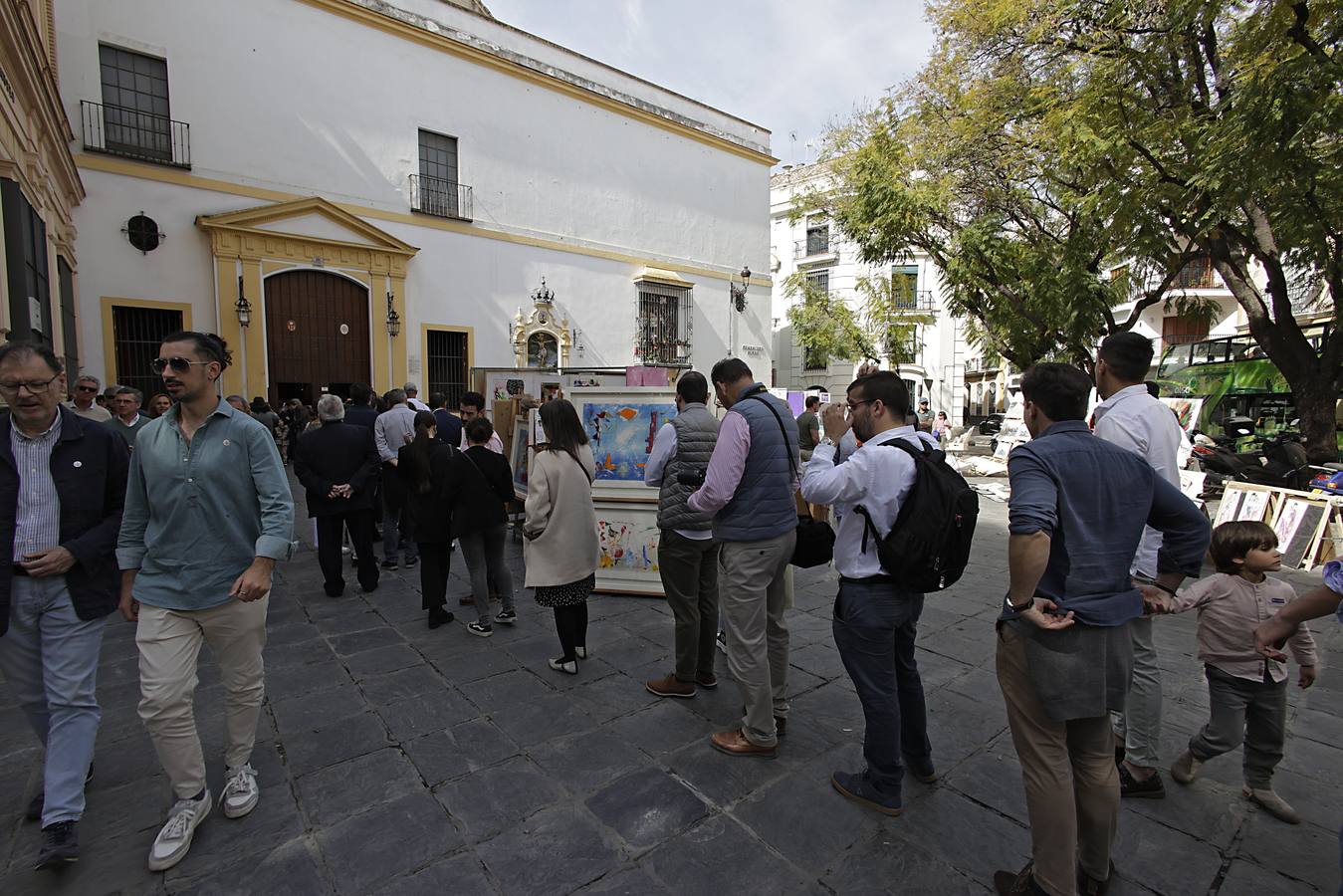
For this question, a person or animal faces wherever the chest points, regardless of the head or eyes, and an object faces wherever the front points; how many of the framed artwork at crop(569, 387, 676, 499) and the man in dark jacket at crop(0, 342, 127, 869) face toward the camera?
2

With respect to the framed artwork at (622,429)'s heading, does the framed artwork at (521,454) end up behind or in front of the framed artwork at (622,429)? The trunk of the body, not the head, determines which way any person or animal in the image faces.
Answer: behind

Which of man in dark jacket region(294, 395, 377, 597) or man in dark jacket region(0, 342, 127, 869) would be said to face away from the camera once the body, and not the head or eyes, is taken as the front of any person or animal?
man in dark jacket region(294, 395, 377, 597)

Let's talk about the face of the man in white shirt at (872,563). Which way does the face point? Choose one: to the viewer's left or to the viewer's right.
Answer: to the viewer's left

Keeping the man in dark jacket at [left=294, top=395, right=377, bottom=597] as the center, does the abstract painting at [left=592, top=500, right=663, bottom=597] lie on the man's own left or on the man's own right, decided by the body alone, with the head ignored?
on the man's own right

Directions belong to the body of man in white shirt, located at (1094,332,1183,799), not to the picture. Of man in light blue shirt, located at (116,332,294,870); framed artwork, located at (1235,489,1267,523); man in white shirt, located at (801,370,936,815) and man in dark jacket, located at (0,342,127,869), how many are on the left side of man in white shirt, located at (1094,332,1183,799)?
3

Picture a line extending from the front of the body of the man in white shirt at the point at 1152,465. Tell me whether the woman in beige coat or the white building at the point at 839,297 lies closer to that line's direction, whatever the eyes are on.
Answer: the white building

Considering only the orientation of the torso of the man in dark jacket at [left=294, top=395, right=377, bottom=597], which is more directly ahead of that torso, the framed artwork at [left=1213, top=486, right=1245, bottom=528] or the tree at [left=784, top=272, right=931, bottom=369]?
the tree

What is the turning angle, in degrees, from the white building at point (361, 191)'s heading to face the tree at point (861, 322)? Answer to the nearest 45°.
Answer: approximately 45° to its left

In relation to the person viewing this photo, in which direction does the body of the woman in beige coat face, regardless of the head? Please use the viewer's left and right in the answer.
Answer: facing away from the viewer and to the left of the viewer

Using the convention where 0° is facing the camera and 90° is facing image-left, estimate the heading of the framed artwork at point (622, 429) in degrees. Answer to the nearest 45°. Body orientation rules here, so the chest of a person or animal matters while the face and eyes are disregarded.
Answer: approximately 0°

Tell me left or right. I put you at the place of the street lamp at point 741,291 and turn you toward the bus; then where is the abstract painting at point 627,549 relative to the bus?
right
